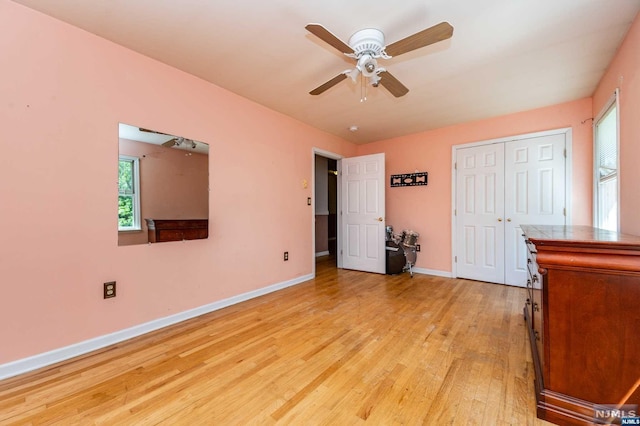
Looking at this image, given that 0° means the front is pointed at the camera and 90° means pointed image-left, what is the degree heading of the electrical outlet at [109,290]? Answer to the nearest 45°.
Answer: approximately 315°

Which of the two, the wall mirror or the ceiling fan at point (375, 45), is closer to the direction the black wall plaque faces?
the ceiling fan

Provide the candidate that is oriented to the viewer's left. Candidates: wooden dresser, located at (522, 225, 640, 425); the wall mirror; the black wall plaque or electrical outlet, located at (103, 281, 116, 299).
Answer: the wooden dresser

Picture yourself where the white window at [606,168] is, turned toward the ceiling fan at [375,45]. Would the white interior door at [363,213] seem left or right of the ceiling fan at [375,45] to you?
right

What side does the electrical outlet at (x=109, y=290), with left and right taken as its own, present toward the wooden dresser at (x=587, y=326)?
front

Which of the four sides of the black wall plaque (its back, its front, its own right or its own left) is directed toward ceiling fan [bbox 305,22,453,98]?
front

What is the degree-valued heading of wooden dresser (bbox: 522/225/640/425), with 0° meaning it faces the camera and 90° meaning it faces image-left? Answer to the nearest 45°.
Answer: approximately 90°

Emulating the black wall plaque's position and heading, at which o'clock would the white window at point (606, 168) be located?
The white window is roughly at 10 o'clock from the black wall plaque.

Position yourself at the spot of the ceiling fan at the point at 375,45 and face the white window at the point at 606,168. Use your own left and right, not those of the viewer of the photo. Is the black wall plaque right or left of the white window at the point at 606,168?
left

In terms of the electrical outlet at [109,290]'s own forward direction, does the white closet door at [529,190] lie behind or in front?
in front

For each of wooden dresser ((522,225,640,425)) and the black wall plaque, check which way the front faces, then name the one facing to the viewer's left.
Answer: the wooden dresser

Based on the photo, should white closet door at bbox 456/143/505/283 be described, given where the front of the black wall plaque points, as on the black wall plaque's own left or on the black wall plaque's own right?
on the black wall plaque's own left

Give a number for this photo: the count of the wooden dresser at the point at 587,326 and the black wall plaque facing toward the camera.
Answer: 1
